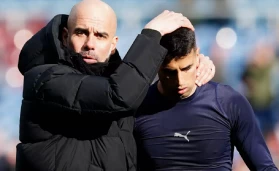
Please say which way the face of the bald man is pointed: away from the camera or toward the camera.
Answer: toward the camera

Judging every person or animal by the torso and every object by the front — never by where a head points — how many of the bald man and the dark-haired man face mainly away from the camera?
0

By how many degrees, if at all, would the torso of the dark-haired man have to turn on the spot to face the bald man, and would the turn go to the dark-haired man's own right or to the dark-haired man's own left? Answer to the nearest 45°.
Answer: approximately 45° to the dark-haired man's own right

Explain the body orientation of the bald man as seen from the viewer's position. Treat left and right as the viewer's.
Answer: facing the viewer and to the right of the viewer

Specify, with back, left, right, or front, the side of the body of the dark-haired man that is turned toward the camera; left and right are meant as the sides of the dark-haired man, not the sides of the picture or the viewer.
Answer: front
